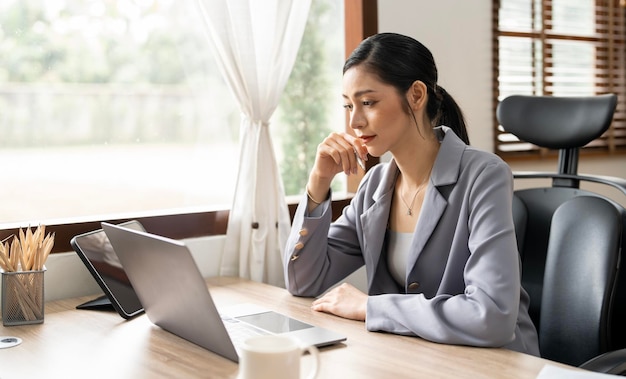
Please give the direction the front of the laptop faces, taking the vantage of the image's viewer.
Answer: facing away from the viewer and to the right of the viewer

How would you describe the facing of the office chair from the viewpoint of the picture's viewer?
facing the viewer and to the left of the viewer

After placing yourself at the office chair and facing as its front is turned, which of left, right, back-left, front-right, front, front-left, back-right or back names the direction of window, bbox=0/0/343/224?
front-right

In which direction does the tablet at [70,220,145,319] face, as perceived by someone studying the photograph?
facing the viewer and to the right of the viewer

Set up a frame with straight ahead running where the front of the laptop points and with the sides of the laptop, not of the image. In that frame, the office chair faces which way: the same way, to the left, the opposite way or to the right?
the opposite way

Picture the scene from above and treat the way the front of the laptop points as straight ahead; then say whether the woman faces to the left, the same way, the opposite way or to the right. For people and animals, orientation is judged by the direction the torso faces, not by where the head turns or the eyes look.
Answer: the opposite way

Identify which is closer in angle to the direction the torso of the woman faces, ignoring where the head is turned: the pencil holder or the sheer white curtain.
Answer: the pencil holder

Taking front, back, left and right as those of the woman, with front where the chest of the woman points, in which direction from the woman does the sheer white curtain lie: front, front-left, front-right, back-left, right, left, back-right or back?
right

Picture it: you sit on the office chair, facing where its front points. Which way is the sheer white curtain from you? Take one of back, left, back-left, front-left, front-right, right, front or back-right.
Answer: front-right

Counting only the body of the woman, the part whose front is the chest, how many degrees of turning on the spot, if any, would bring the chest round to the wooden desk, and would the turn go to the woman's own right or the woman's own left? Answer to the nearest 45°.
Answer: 0° — they already face it
